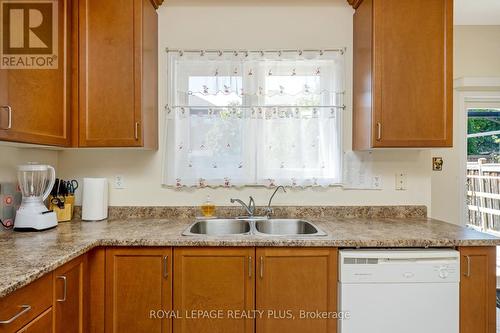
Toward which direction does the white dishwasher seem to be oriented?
toward the camera

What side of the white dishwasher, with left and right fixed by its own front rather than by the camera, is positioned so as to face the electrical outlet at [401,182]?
back

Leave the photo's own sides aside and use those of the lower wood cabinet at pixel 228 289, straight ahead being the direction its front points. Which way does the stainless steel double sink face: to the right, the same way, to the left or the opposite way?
the same way

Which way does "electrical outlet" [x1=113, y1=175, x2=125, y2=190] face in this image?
toward the camera

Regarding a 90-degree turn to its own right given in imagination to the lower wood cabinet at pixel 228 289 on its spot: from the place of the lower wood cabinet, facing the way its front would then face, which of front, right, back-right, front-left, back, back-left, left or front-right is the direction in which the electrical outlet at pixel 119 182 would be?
front-right

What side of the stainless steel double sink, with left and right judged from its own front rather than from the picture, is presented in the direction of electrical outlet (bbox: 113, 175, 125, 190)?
right

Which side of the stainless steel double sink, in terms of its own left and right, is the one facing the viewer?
front

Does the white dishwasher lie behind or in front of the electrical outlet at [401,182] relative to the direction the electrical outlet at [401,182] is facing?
in front

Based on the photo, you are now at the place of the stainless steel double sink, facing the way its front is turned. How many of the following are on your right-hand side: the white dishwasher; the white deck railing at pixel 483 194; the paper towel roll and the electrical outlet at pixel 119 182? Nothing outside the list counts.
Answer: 2

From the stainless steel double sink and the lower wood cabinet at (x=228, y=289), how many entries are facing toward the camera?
2

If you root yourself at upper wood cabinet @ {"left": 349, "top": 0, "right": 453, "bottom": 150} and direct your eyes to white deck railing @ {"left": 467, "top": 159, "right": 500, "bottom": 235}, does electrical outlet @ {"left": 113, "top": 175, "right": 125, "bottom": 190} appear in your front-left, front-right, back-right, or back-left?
back-left

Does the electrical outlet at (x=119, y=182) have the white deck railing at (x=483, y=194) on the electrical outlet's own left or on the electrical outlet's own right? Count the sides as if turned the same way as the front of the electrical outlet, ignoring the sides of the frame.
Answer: on the electrical outlet's own left

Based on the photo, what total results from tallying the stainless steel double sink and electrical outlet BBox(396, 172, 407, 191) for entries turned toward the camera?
2
